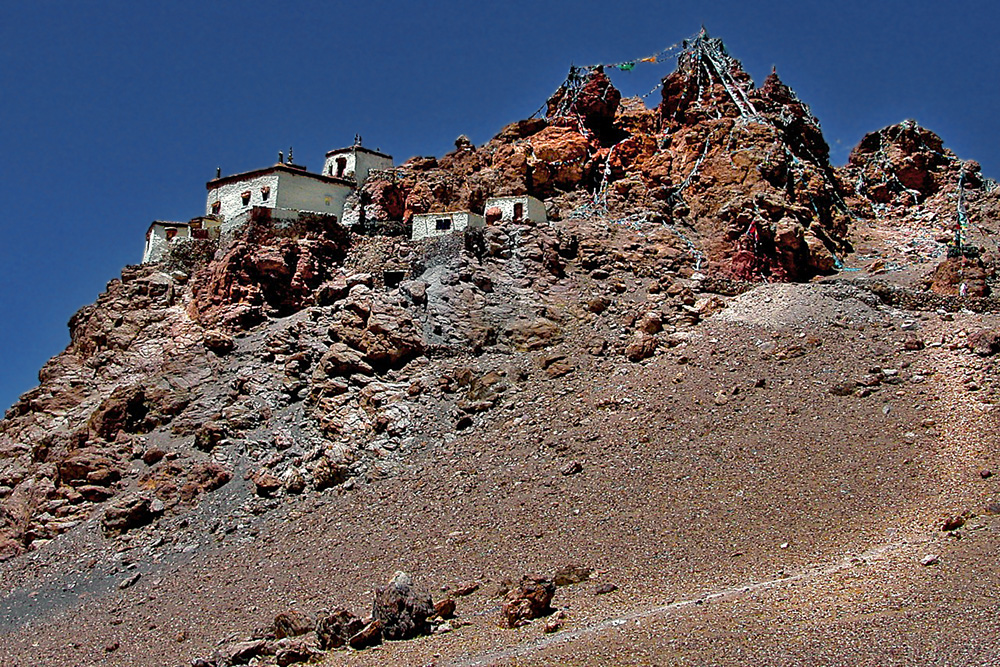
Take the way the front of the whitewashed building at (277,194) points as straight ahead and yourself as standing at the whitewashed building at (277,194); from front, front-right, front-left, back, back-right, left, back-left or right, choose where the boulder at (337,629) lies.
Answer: front-left

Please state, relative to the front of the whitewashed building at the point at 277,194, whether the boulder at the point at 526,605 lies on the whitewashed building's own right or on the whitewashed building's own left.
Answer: on the whitewashed building's own left

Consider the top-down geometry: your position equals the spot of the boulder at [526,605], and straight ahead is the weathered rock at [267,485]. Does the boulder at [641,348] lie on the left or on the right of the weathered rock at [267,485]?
right

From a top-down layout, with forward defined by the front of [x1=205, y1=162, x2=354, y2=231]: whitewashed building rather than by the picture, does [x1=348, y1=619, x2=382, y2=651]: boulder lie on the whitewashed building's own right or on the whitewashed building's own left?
on the whitewashed building's own left

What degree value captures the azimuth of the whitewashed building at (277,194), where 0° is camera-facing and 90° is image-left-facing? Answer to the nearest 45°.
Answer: approximately 45°

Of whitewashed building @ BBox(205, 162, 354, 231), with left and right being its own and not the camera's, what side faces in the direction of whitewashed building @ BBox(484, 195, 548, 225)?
left

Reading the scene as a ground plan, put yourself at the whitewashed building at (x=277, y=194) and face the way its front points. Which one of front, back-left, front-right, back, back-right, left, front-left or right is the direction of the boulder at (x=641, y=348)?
left

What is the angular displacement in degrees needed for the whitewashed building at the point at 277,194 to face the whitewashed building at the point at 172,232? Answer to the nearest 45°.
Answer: approximately 45° to its right

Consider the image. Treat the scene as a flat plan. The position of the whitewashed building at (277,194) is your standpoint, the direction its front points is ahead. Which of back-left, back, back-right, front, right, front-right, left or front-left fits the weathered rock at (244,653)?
front-left
